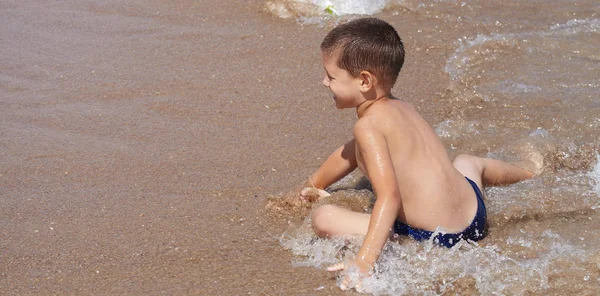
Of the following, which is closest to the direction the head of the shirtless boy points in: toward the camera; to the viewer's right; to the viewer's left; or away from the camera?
to the viewer's left

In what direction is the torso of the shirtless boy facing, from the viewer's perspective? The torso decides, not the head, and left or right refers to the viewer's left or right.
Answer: facing away from the viewer and to the left of the viewer
